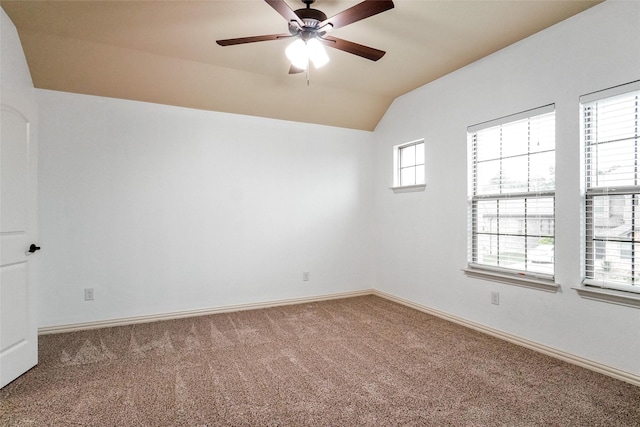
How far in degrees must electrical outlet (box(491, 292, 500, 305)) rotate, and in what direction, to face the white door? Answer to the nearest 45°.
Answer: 0° — it already faces it

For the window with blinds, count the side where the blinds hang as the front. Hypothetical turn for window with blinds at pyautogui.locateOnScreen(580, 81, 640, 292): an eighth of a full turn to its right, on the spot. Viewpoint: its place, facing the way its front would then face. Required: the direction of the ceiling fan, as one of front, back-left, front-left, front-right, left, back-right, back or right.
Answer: front-left

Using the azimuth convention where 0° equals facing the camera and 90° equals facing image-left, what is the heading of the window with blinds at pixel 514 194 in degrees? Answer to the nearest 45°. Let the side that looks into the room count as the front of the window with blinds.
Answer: approximately 45°

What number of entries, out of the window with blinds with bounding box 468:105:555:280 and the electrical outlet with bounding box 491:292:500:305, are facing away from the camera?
0

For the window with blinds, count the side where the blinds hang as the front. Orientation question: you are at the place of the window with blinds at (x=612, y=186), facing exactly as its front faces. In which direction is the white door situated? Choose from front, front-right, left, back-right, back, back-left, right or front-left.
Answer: front

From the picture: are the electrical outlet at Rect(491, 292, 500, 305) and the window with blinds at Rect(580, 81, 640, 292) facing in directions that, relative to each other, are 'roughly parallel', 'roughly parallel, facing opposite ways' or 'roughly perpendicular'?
roughly parallel

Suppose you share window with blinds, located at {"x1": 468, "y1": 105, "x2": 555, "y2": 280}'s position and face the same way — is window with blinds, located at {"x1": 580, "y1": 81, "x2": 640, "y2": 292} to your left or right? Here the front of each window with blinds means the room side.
on your left

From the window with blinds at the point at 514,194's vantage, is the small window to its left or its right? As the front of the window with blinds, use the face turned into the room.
on its right

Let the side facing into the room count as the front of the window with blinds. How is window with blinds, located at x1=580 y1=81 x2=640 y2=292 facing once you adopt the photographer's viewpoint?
facing the viewer and to the left of the viewer

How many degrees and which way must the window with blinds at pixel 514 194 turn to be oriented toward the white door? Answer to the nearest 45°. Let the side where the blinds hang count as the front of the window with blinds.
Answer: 0° — it already faces it

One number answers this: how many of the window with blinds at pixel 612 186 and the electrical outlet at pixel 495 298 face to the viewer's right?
0

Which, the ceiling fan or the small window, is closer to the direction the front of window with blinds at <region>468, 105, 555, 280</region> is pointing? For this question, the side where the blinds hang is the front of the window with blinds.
the ceiling fan

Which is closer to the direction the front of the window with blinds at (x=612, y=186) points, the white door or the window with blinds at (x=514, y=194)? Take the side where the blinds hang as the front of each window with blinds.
the white door

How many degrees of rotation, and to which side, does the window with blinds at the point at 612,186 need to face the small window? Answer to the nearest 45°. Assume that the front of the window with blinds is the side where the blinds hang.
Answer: approximately 90° to its right

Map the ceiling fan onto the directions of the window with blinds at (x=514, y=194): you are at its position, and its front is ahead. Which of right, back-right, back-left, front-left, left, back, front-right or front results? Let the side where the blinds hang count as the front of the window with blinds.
front

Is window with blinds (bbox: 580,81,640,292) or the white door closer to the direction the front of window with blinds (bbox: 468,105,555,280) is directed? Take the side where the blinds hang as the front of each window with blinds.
the white door

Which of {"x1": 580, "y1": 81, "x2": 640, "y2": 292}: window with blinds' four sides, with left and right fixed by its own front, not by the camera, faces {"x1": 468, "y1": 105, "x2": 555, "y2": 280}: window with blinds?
right
